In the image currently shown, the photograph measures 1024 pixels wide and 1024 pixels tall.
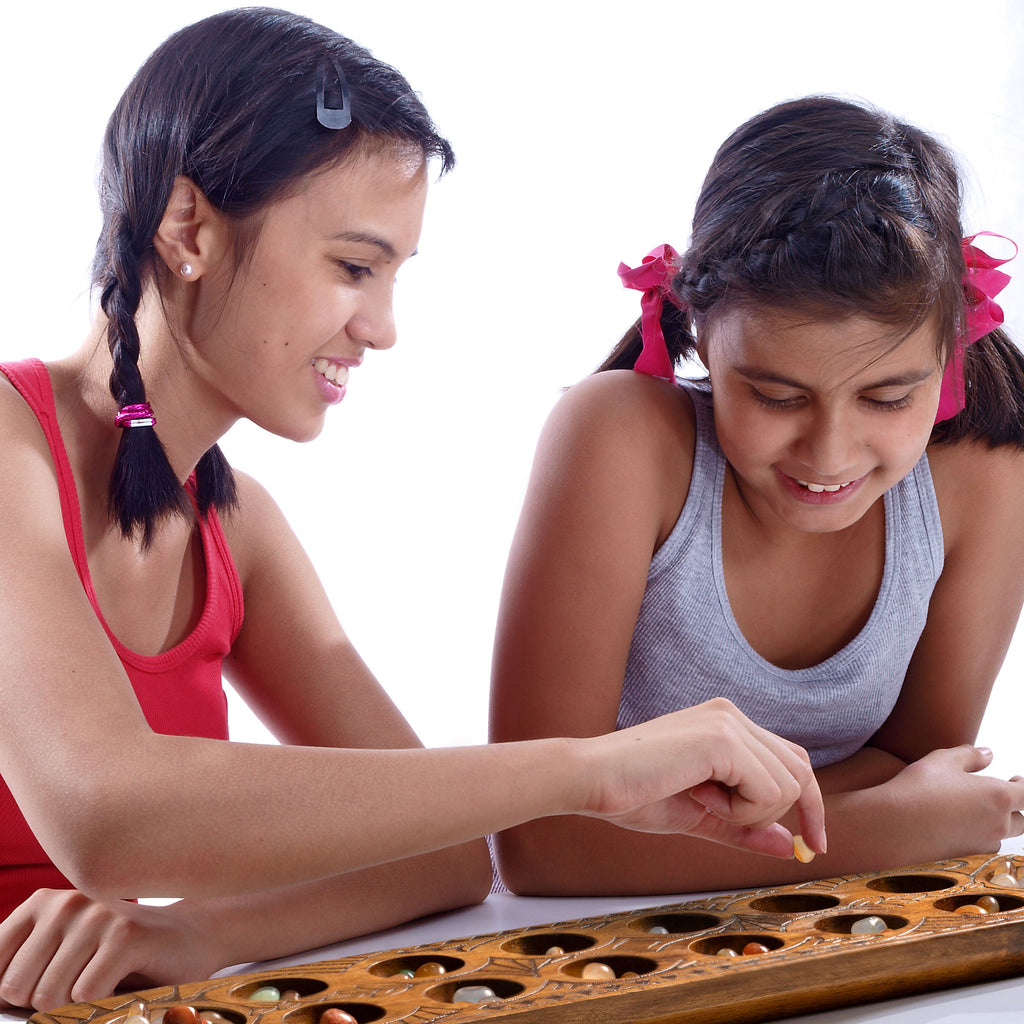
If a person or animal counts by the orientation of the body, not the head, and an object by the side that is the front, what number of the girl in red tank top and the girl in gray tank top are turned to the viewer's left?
0

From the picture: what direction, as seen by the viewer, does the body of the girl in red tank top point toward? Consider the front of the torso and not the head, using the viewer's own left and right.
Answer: facing the viewer and to the right of the viewer

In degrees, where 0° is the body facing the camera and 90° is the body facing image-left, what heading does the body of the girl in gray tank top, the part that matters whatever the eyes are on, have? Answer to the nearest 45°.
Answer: approximately 0°
